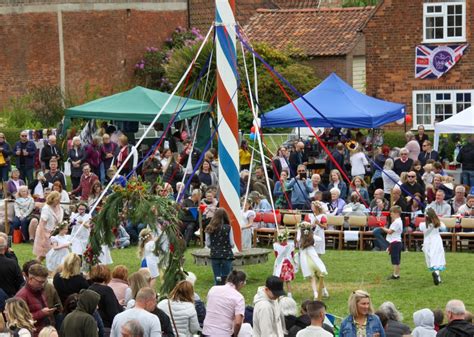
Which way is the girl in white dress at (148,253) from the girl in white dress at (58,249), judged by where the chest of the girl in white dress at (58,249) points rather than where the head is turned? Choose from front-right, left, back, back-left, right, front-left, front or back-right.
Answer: front

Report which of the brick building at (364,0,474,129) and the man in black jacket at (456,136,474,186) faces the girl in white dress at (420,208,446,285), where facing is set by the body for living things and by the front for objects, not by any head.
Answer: the brick building

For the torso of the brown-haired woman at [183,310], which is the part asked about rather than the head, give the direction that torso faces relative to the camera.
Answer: away from the camera

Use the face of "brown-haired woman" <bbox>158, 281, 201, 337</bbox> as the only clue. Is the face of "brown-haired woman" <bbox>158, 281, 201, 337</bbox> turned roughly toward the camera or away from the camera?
away from the camera

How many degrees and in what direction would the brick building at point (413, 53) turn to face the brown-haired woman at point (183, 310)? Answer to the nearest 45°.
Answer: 0° — it already faces them

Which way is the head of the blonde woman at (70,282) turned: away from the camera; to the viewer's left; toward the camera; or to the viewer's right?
away from the camera

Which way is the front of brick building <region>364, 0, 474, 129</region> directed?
toward the camera

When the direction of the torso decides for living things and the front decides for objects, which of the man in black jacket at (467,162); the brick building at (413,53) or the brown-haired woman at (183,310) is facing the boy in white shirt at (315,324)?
the brick building

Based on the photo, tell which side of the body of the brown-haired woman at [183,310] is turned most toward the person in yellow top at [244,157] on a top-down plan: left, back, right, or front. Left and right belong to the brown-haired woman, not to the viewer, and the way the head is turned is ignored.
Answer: front

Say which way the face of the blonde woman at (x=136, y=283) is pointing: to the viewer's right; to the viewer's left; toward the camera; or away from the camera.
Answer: away from the camera

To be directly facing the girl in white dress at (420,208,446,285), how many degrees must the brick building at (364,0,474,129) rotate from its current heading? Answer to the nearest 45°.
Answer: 0° — it already faces them

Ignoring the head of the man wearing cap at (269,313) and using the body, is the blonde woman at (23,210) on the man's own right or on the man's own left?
on the man's own left

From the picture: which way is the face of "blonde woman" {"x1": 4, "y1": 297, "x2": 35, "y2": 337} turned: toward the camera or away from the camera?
away from the camera
